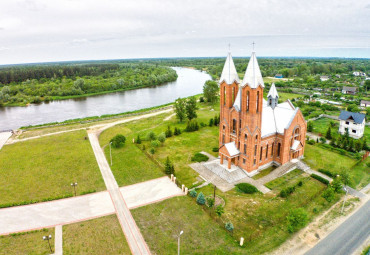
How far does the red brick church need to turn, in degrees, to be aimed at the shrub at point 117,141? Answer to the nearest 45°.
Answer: approximately 45° to its right

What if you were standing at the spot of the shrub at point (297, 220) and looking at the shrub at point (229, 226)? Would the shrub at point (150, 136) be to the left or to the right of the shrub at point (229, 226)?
right

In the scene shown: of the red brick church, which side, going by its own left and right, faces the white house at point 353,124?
back

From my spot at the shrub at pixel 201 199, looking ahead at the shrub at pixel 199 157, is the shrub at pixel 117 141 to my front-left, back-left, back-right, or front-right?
front-left

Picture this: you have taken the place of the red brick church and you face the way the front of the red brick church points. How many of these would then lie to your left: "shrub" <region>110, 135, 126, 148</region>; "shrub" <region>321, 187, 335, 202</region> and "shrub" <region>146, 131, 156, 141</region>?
1

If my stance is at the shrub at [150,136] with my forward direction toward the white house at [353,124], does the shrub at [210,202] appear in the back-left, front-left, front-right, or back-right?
front-right

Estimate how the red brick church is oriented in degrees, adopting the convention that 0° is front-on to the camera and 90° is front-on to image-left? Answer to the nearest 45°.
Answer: approximately 45°

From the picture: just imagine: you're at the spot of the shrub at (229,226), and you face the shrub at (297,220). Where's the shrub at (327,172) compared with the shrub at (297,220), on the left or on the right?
left

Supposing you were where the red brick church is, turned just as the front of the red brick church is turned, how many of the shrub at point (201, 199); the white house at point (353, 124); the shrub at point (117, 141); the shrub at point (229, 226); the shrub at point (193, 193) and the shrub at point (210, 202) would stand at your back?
1

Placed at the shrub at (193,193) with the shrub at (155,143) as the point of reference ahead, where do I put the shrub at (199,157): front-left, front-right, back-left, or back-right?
front-right

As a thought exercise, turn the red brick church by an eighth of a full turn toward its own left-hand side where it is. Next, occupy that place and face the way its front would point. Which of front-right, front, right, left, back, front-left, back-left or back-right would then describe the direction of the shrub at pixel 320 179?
left

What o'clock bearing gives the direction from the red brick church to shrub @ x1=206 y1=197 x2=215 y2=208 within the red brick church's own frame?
The shrub is roughly at 11 o'clock from the red brick church.

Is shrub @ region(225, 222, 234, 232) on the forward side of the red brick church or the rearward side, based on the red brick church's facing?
on the forward side
